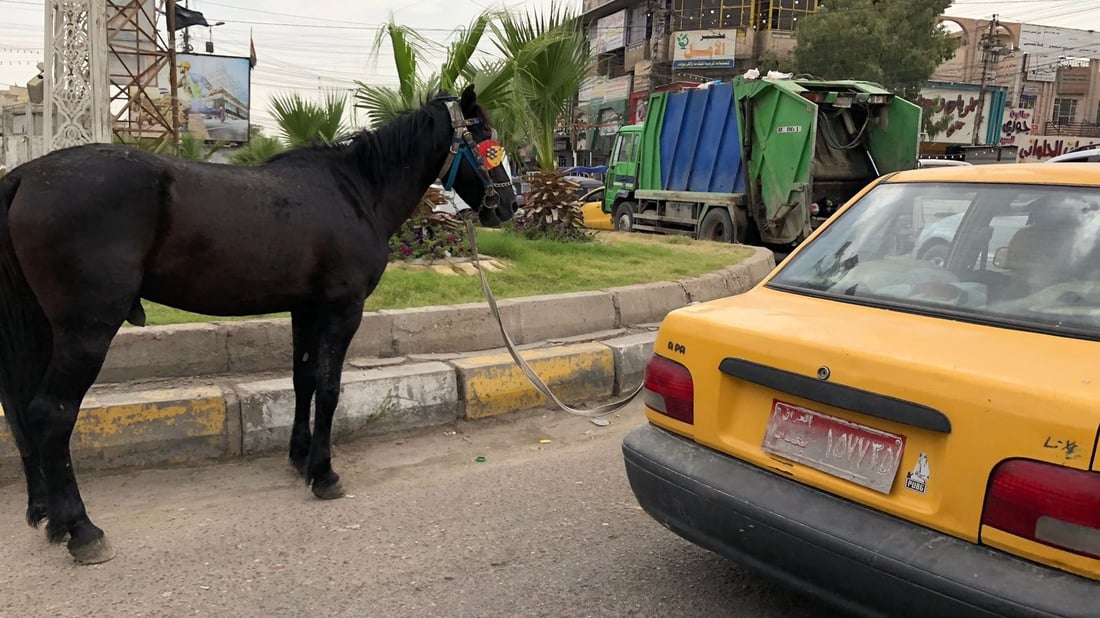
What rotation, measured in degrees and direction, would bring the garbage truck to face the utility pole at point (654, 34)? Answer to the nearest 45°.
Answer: approximately 45° to its right

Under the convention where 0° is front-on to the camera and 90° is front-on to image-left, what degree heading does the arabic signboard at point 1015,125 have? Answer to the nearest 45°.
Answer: approximately 0°

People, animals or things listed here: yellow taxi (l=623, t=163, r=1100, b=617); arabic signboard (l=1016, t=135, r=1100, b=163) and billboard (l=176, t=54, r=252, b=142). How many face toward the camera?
2

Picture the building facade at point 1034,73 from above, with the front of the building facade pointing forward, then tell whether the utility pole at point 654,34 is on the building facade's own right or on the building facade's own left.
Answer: on the building facade's own right

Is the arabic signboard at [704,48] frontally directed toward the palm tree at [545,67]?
yes

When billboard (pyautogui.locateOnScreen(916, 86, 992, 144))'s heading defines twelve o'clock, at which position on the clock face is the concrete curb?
The concrete curb is roughly at 12 o'clock from the billboard.

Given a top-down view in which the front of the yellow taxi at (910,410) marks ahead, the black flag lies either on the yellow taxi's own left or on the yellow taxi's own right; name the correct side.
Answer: on the yellow taxi's own left
